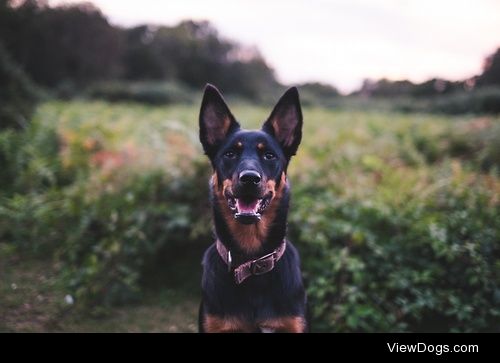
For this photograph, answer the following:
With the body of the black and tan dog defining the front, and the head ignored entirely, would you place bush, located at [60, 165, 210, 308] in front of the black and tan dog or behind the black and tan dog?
behind

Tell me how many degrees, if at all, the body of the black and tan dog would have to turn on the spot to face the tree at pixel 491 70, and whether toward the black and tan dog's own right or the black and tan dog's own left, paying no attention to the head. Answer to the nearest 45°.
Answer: approximately 135° to the black and tan dog's own left

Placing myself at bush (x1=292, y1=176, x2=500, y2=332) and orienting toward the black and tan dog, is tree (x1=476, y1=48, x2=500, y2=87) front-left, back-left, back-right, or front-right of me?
back-right

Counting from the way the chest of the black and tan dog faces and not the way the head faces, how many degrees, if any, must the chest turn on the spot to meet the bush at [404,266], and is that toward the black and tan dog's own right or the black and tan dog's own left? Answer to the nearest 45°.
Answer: approximately 135° to the black and tan dog's own left

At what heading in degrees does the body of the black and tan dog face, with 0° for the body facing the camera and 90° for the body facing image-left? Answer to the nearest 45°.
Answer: approximately 0°
